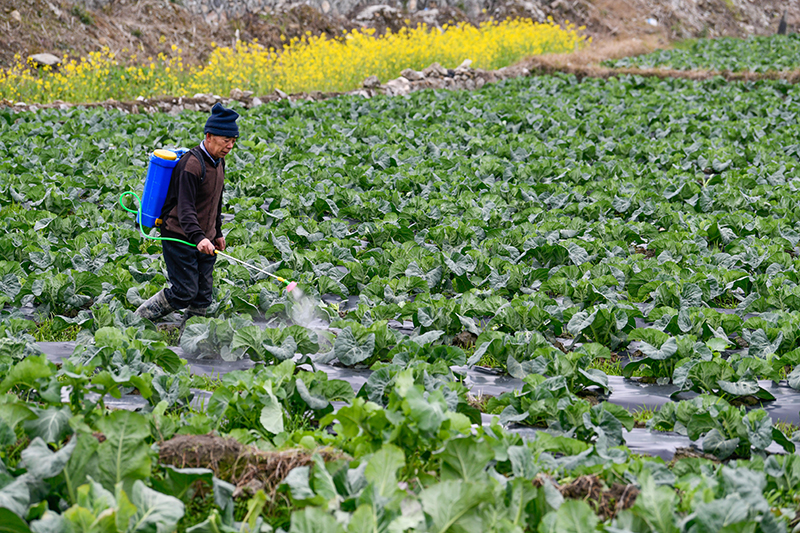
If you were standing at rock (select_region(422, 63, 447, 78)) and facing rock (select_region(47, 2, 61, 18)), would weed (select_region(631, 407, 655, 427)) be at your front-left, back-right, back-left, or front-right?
back-left

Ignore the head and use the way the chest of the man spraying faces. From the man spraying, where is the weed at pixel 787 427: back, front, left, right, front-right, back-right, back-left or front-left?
front

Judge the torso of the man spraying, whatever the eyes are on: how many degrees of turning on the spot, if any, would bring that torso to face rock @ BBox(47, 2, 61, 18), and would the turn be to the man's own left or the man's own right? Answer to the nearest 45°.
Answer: approximately 135° to the man's own left

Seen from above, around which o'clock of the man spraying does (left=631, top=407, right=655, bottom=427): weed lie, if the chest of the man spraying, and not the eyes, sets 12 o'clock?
The weed is roughly at 12 o'clock from the man spraying.

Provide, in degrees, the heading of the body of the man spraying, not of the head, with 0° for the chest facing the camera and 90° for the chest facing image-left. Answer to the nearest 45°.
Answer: approximately 315°

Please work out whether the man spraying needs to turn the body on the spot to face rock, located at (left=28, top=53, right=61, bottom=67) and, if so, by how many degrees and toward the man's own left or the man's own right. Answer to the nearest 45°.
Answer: approximately 135° to the man's own left

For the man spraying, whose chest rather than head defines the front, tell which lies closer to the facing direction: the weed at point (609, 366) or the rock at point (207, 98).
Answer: the weed

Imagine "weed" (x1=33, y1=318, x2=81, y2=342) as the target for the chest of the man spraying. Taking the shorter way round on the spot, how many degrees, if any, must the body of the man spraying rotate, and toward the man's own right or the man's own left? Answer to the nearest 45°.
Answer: approximately 135° to the man's own right

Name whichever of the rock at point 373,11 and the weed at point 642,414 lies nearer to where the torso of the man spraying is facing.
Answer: the weed

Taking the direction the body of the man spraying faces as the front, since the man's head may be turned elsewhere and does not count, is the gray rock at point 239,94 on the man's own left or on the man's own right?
on the man's own left

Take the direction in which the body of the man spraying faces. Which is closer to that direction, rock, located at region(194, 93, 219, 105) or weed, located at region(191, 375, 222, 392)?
the weed

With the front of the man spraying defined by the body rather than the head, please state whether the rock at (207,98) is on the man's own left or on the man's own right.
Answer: on the man's own left

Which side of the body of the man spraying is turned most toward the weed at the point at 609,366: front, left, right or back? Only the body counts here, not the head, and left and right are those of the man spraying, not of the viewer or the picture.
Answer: front
